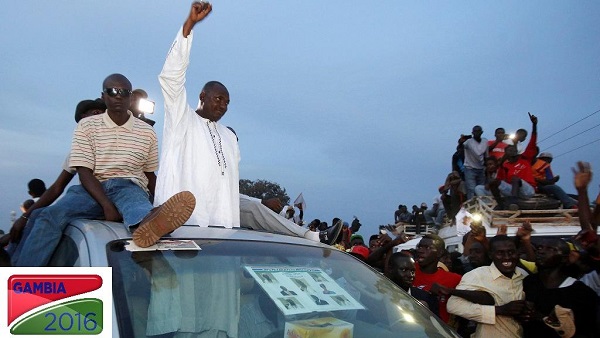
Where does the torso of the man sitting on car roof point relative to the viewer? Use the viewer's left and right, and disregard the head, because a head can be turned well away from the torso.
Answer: facing the viewer

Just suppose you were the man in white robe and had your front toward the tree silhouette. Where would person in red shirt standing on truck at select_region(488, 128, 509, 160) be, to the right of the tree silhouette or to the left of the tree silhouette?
right

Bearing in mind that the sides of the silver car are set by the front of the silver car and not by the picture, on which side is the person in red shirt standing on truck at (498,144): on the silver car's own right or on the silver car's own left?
on the silver car's own left

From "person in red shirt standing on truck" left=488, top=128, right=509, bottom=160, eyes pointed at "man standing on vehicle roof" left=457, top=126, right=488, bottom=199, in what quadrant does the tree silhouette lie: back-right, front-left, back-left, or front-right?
front-right

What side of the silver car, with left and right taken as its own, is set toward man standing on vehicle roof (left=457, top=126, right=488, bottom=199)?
left

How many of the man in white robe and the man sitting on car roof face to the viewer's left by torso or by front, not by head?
0

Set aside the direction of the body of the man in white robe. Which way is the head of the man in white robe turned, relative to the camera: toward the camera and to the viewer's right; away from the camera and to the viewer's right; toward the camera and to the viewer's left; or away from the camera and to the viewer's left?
toward the camera and to the viewer's right

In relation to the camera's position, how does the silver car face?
facing the viewer and to the right of the viewer

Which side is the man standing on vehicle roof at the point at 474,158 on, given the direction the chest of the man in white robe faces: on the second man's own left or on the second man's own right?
on the second man's own left
